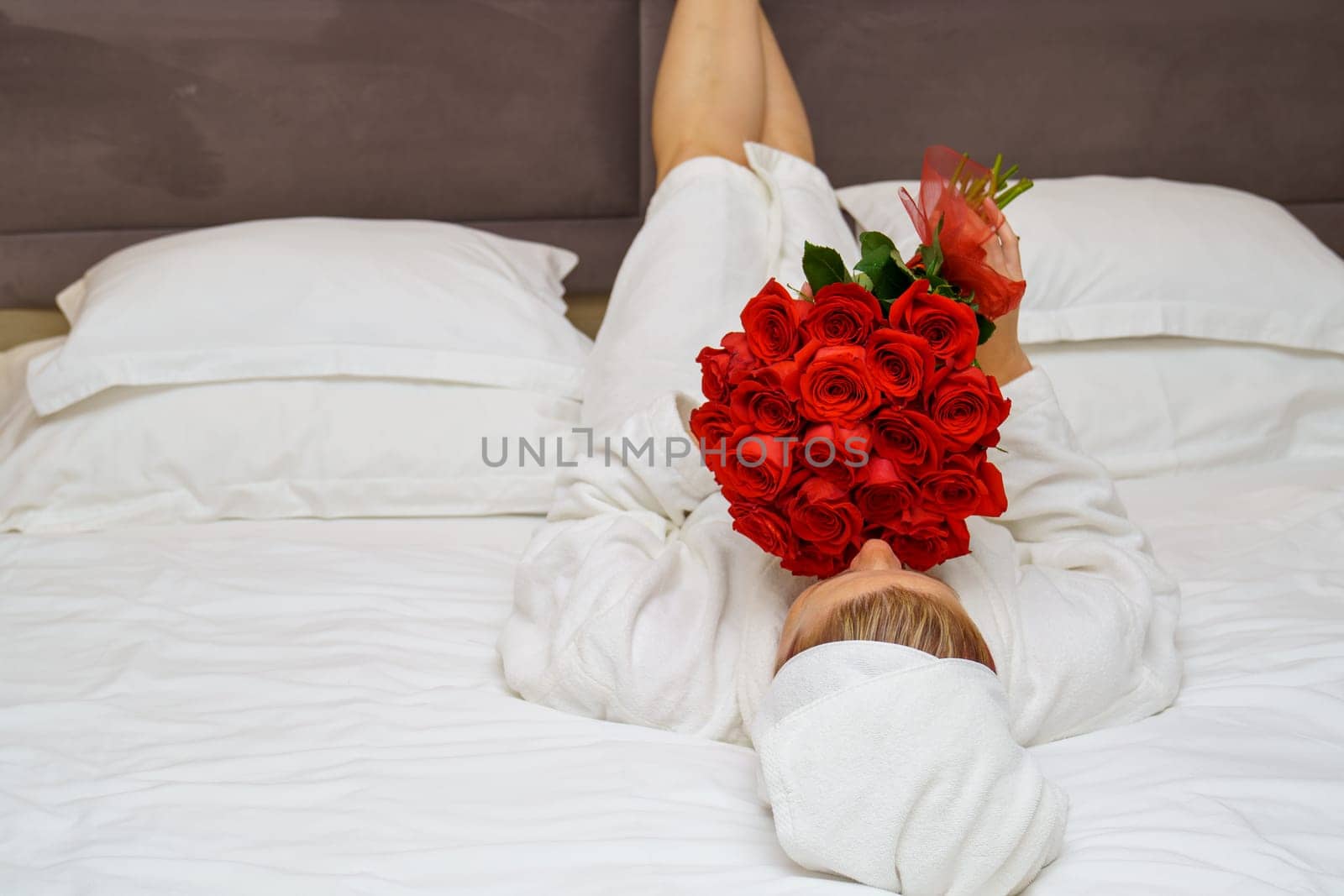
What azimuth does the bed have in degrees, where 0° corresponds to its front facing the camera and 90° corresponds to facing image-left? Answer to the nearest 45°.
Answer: approximately 0°
